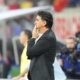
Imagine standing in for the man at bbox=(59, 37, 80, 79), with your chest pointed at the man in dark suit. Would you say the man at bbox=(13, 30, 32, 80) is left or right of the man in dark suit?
right

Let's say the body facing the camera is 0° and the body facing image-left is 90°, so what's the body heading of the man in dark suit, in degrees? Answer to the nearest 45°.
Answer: approximately 90°
